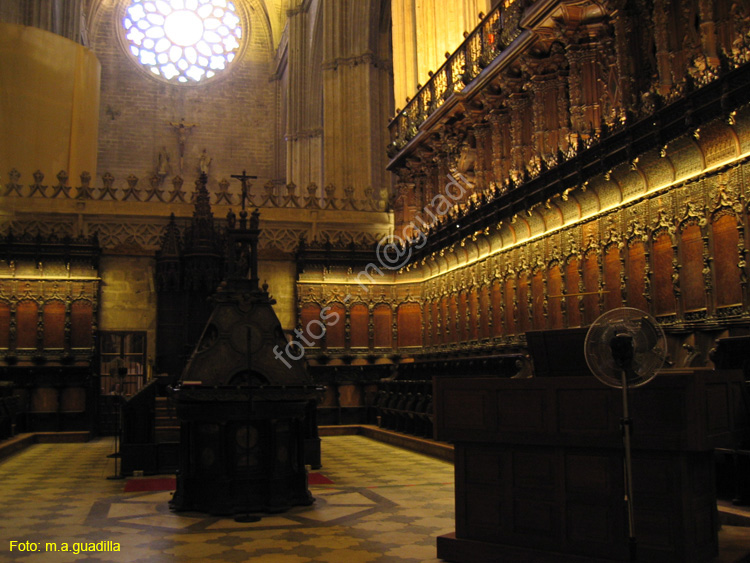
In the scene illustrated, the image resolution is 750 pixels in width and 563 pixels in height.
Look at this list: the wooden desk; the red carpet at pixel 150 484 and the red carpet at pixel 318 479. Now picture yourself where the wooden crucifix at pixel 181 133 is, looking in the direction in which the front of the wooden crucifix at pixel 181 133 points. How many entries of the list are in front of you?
3

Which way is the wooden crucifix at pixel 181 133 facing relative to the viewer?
toward the camera

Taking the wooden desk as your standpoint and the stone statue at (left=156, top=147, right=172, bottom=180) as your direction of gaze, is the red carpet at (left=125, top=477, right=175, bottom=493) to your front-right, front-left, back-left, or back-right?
front-left

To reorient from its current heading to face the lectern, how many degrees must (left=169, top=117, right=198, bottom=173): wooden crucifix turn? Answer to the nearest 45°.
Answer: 0° — it already faces it

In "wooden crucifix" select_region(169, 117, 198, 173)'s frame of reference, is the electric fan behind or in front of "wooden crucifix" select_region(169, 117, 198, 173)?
in front

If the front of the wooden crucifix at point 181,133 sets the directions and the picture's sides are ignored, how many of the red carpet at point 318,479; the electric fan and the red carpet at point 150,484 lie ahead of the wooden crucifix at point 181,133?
3

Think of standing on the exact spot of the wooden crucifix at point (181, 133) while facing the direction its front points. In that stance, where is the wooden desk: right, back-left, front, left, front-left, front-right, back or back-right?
front

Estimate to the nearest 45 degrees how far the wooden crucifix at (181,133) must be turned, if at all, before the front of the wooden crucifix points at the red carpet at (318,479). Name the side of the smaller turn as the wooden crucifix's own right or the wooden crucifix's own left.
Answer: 0° — it already faces it

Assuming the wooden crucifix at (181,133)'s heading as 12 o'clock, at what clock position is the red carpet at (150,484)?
The red carpet is roughly at 12 o'clock from the wooden crucifix.
